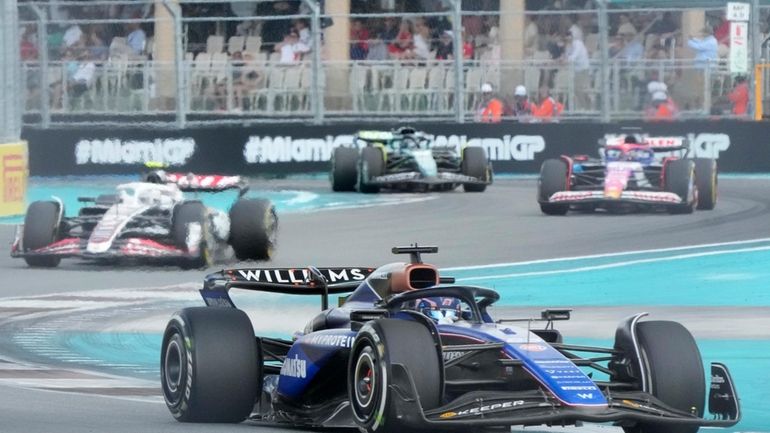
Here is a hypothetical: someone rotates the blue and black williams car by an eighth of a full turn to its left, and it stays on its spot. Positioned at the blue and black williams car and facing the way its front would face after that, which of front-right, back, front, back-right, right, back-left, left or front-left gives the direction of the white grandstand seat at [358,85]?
left

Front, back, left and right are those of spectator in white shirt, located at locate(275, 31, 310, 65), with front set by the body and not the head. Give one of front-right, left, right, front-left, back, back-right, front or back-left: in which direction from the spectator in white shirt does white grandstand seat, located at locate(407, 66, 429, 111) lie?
left

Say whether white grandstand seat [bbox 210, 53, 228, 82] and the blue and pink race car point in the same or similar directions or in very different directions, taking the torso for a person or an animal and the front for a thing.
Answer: same or similar directions

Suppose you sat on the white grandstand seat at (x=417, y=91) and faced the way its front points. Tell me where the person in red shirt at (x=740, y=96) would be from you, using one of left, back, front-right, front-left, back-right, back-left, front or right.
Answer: back-left

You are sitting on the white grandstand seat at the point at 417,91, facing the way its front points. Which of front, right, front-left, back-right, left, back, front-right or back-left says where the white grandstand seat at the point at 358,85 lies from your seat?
front-right

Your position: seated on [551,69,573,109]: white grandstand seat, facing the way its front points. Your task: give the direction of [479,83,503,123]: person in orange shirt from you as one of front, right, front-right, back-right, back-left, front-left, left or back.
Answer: front-right

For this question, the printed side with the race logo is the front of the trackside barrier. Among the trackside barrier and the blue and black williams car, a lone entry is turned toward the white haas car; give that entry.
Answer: the trackside barrier

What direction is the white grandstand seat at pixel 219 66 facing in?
toward the camera

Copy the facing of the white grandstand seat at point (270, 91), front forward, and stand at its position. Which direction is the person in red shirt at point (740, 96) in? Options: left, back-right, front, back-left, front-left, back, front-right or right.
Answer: back-left

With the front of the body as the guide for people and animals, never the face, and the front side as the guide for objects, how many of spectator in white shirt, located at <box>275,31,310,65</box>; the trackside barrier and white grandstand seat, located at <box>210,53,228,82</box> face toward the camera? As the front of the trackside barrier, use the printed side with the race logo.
3

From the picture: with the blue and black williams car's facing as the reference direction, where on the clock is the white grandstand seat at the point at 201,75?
The white grandstand seat is roughly at 7 o'clock from the blue and black williams car.

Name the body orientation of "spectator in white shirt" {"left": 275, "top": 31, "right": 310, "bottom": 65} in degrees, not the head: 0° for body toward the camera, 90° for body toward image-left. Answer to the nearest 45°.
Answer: approximately 0°

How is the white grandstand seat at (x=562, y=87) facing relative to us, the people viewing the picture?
facing the viewer and to the left of the viewer

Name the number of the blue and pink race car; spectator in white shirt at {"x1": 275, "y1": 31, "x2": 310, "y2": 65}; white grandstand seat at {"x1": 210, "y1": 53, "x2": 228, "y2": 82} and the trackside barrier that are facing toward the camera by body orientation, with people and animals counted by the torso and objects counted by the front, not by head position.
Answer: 4

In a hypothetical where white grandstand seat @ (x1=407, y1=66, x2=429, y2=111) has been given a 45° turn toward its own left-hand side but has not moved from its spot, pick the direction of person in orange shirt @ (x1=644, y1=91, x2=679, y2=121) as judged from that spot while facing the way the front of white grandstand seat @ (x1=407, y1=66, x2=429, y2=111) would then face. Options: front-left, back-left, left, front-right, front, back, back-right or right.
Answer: left
